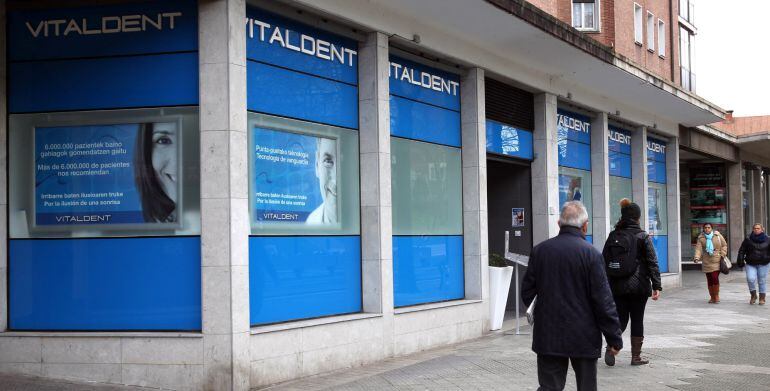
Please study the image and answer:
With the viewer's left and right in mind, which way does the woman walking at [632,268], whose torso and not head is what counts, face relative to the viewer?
facing away from the viewer and to the right of the viewer

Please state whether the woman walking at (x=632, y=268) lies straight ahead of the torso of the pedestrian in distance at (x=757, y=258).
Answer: yes

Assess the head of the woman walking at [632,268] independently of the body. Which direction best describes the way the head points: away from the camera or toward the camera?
away from the camera

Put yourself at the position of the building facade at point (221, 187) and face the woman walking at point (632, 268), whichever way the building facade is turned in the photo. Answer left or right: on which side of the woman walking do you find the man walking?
right

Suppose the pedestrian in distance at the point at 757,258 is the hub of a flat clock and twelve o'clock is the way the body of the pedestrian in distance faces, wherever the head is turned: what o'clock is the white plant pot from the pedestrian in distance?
The white plant pot is roughly at 1 o'clock from the pedestrian in distance.

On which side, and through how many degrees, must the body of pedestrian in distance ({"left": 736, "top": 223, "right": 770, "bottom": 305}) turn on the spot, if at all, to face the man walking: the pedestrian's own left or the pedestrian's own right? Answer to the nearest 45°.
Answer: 0° — they already face them

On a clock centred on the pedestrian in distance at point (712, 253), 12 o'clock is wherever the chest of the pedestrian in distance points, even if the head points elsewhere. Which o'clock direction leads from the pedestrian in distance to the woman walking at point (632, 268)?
The woman walking is roughly at 12 o'clock from the pedestrian in distance.

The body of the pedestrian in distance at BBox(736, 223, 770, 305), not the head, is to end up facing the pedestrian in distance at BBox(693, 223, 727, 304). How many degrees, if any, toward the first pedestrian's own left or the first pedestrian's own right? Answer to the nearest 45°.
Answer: approximately 90° to the first pedestrian's own right

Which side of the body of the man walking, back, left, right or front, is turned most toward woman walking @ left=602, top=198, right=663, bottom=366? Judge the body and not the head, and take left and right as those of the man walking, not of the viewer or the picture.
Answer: front

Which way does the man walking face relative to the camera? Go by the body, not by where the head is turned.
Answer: away from the camera
